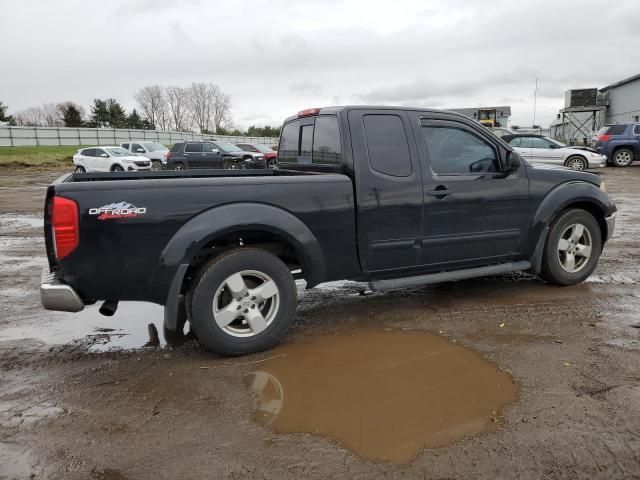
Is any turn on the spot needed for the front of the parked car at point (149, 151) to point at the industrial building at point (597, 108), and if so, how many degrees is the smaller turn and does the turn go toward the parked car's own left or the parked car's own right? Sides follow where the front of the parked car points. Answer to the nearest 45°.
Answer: approximately 45° to the parked car's own left

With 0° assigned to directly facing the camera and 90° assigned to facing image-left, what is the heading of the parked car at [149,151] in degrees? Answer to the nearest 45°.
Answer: approximately 315°

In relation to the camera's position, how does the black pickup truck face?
facing away from the viewer and to the right of the viewer

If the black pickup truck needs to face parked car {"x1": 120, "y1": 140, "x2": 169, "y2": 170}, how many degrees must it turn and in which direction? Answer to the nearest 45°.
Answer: approximately 45° to its left

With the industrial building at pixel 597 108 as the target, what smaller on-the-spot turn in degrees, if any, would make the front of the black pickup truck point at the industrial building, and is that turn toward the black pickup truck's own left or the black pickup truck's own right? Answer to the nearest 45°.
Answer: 0° — it already faces it

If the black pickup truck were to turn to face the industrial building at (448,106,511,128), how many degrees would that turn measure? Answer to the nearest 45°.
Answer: approximately 45° to its left

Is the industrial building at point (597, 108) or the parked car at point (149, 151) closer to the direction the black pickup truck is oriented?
the industrial building

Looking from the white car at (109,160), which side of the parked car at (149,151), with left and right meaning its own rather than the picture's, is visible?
right

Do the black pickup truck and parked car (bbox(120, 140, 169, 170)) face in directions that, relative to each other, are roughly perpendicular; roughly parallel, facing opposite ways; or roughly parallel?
roughly perpendicular
